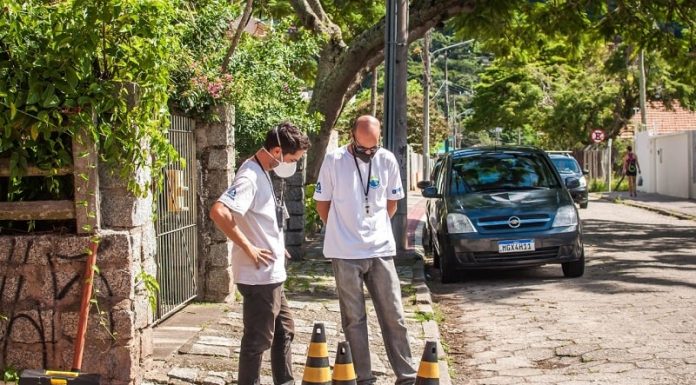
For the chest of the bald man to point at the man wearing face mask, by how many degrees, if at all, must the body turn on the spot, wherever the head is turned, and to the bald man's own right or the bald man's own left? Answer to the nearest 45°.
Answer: approximately 45° to the bald man's own right

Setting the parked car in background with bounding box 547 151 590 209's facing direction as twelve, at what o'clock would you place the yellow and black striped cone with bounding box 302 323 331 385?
The yellow and black striped cone is roughly at 12 o'clock from the parked car in background.

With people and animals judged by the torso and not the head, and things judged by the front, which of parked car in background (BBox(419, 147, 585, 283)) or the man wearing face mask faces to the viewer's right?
the man wearing face mask

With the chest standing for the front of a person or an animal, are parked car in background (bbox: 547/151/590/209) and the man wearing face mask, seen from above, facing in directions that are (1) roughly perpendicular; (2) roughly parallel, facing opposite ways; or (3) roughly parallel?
roughly perpendicular

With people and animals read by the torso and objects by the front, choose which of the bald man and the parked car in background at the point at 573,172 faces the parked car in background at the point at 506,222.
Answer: the parked car in background at the point at 573,172

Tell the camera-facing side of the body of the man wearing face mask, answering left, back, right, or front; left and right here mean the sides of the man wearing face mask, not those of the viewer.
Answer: right

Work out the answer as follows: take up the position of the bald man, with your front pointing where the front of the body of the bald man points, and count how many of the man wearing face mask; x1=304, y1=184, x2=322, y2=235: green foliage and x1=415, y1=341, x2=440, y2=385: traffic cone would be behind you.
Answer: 1

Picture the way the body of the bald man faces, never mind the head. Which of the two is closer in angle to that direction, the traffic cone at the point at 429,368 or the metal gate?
the traffic cone

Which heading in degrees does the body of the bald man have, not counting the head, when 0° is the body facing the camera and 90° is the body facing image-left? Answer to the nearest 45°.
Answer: approximately 0°

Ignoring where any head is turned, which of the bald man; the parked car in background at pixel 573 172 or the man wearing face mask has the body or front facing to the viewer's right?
the man wearing face mask

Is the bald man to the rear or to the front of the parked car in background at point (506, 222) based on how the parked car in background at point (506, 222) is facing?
to the front
